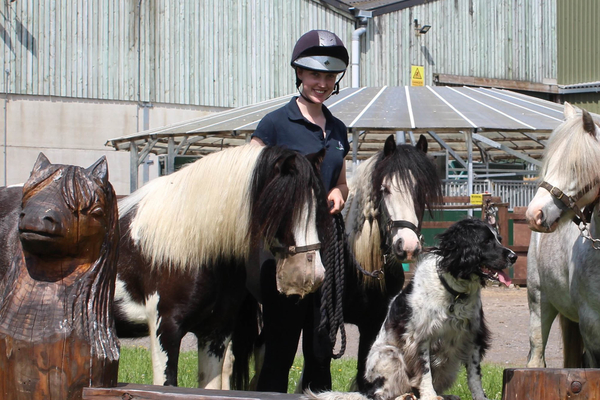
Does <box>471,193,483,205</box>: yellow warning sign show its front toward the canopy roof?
no

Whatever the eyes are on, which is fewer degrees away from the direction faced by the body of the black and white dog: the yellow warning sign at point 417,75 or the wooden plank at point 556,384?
the wooden plank

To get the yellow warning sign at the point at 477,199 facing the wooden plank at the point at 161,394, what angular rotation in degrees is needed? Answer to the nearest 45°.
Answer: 0° — it already faces it

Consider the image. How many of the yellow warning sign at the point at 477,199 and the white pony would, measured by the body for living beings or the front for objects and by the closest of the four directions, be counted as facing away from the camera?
0

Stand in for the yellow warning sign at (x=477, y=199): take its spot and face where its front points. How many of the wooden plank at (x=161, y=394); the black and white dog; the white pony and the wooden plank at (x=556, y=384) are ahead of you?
4

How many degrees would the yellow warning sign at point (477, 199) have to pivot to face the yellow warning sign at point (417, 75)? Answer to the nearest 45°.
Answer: approximately 180°

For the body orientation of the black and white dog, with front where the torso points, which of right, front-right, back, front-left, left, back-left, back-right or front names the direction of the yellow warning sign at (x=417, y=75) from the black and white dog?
back-left

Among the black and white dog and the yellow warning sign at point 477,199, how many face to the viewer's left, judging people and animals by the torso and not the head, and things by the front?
0

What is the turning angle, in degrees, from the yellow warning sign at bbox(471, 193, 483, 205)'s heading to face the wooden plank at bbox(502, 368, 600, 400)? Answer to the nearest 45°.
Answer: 0° — it already faces it

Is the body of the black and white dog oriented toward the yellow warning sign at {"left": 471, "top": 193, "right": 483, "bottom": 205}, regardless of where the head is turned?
no

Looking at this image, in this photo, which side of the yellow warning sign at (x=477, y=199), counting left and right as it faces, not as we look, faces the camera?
front

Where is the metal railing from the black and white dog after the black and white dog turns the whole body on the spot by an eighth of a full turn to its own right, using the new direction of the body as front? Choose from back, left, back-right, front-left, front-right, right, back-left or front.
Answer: back

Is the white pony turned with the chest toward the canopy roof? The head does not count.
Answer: no

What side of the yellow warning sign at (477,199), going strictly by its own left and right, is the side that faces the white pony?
front

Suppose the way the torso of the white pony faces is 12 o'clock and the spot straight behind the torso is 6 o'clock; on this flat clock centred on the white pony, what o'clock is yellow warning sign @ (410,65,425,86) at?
The yellow warning sign is roughly at 4 o'clock from the white pony.

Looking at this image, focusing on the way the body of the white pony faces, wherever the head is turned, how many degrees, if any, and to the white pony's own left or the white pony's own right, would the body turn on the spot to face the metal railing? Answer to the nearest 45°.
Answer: approximately 135° to the white pony's own right
